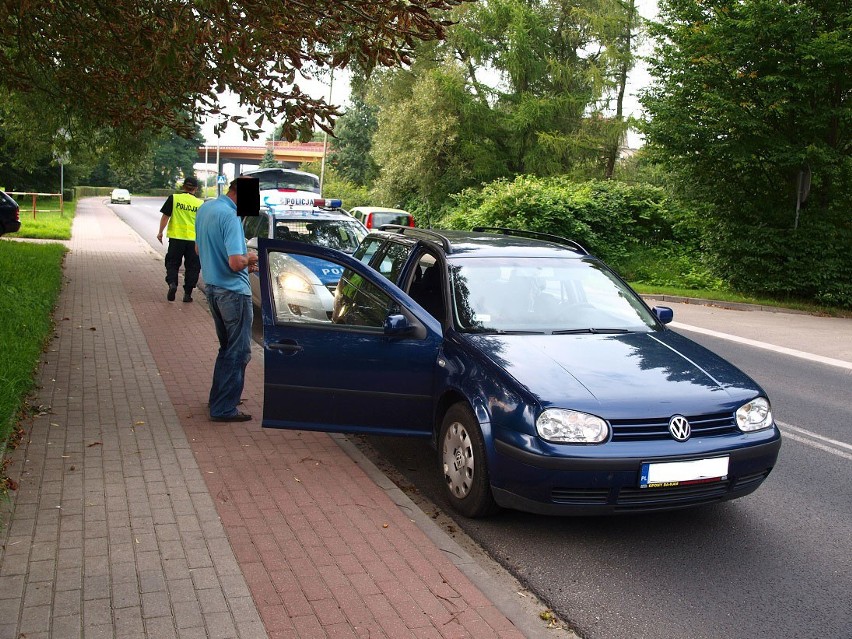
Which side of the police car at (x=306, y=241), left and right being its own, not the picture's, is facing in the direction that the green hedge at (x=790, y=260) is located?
left

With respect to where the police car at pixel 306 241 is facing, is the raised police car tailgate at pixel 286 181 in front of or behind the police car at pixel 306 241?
behind

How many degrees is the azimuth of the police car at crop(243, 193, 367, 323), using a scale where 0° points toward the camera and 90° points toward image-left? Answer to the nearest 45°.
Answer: approximately 315°

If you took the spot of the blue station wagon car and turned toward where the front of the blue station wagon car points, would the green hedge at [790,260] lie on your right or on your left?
on your left

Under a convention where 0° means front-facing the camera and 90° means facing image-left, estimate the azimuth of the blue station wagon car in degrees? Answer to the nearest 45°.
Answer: approximately 315°
